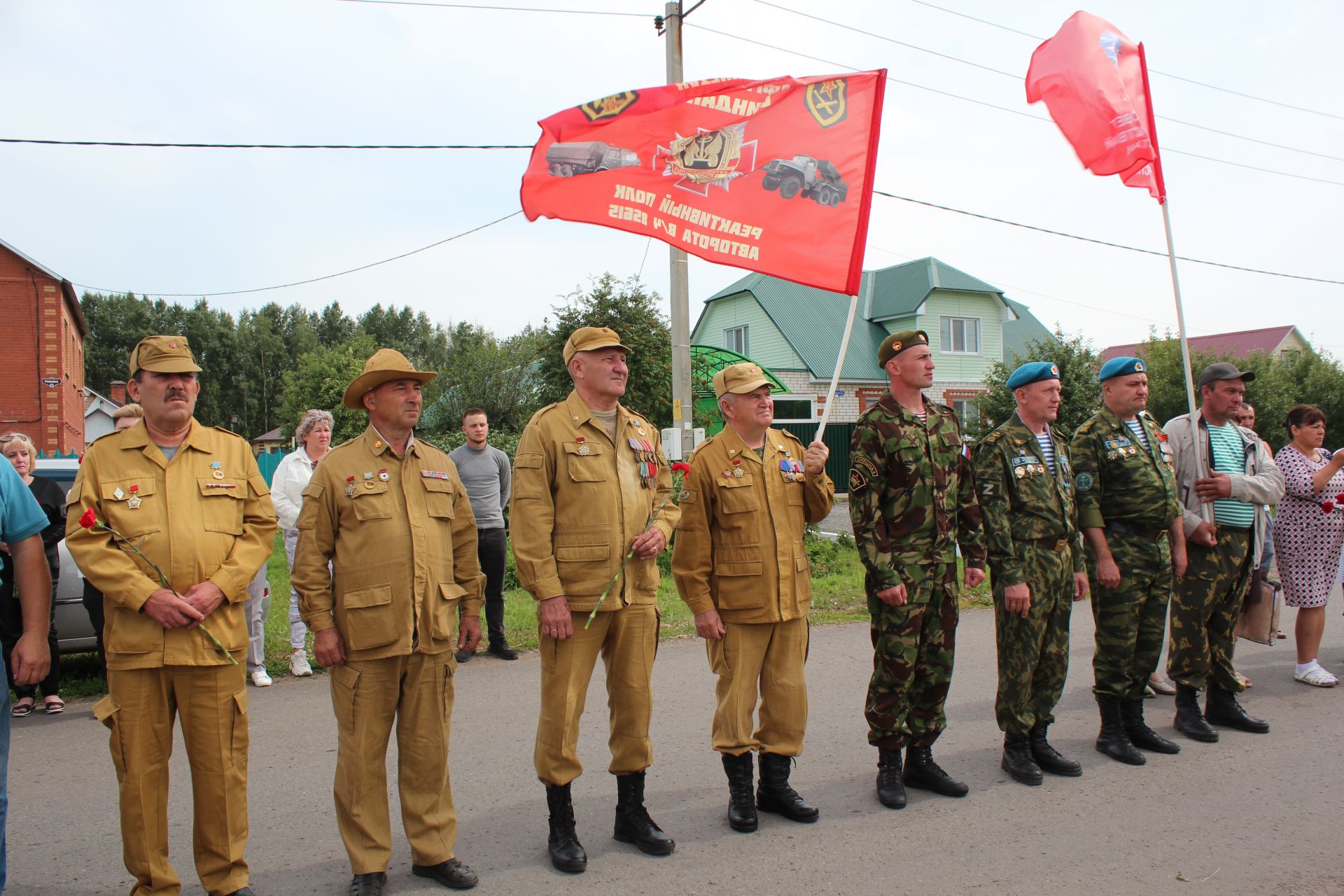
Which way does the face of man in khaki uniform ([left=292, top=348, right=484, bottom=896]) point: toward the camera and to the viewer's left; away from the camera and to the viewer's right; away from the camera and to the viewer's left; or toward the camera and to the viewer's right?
toward the camera and to the viewer's right

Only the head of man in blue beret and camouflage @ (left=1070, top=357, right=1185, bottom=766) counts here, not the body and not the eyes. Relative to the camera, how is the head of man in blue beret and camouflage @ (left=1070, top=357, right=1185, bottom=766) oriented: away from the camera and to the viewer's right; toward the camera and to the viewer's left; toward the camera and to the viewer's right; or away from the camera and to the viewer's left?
toward the camera and to the viewer's right

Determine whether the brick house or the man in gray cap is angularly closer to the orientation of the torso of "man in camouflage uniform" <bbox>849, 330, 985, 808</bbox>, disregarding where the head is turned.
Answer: the man in gray cap

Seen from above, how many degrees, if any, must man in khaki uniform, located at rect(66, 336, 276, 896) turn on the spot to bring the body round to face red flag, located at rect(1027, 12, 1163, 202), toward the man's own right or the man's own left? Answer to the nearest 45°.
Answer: approximately 90° to the man's own left

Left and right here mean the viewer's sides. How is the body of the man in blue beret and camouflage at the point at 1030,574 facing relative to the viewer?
facing the viewer and to the right of the viewer

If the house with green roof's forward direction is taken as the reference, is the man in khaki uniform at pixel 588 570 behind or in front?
in front

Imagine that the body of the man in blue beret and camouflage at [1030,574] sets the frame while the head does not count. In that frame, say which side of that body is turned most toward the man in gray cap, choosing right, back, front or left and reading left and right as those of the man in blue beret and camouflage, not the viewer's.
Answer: left

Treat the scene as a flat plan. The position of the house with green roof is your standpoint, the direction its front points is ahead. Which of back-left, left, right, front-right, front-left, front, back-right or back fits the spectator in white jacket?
front

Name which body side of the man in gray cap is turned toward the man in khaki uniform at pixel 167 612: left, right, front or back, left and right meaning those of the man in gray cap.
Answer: right

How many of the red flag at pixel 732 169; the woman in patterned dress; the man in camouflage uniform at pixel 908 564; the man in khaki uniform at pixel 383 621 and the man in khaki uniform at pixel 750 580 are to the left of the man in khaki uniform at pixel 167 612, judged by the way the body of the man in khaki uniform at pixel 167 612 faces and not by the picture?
5

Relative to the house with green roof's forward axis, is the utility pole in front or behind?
in front

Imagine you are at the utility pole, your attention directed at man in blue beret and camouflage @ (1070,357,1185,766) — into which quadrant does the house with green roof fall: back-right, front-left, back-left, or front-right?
back-left

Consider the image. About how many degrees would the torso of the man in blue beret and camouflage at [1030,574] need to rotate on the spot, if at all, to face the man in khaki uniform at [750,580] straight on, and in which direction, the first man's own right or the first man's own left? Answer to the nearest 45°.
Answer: approximately 90° to the first man's own right

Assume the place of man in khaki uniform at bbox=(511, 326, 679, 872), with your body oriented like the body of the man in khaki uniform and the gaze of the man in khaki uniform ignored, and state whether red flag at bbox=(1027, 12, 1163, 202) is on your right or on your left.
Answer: on your left

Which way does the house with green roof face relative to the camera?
toward the camera
